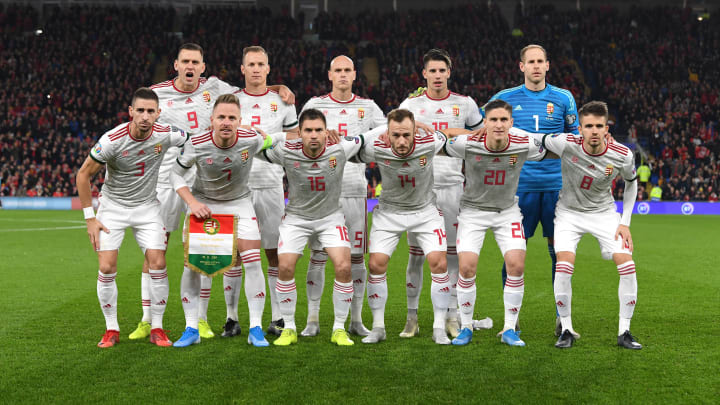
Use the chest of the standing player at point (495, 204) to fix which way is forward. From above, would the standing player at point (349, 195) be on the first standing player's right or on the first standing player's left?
on the first standing player's right

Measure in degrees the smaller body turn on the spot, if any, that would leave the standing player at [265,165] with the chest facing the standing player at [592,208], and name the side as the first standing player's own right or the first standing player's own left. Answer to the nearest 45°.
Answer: approximately 45° to the first standing player's own left

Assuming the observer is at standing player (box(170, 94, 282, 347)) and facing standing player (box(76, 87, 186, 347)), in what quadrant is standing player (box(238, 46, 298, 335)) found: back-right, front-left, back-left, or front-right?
back-right

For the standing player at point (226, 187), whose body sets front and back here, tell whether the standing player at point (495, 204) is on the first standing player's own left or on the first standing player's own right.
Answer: on the first standing player's own left

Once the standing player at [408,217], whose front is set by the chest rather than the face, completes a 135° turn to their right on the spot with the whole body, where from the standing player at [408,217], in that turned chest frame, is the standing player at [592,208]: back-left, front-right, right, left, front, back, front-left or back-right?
back-right

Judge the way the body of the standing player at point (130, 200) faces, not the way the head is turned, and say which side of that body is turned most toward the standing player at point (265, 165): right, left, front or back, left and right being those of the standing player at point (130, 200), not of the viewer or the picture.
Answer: left

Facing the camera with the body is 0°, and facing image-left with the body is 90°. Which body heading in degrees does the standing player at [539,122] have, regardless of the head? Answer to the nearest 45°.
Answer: approximately 0°
